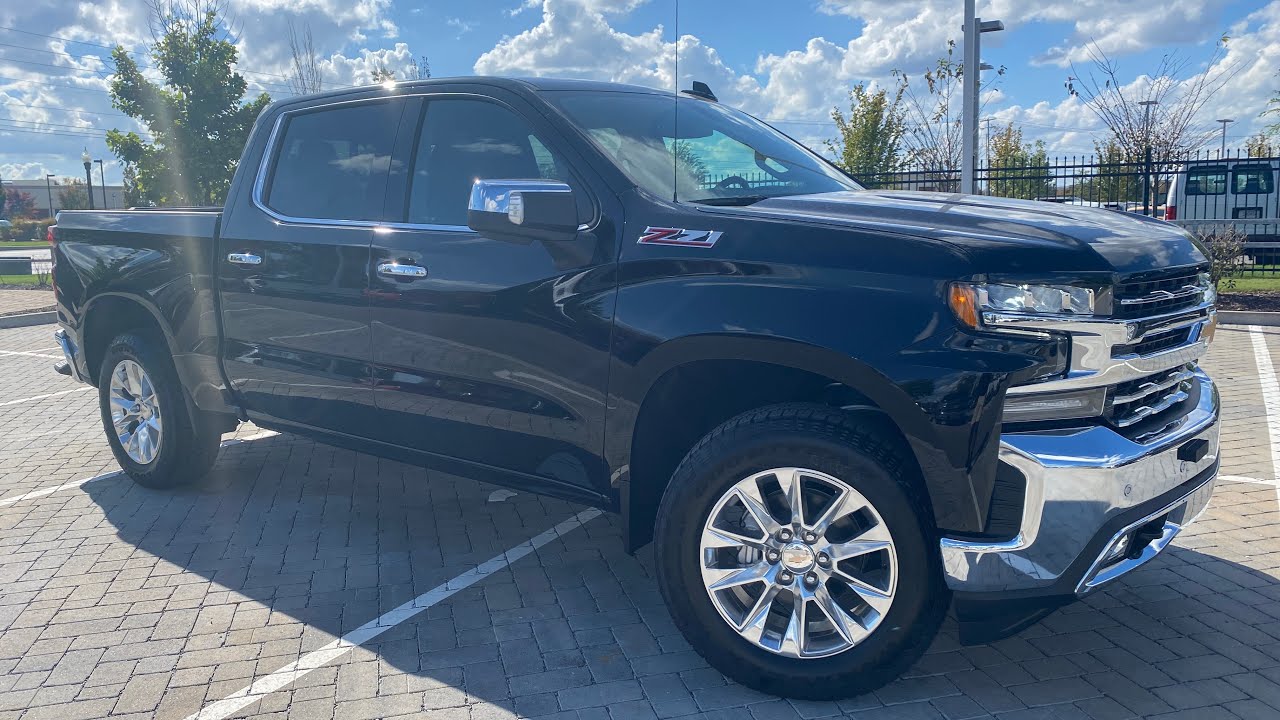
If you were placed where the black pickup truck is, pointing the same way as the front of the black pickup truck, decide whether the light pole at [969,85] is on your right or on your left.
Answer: on your left

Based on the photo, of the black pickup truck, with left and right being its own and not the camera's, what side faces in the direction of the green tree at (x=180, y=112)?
back

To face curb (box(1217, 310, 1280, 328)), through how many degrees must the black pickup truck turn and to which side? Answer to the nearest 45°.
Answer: approximately 90° to its left

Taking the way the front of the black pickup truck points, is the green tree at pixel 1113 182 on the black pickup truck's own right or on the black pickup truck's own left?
on the black pickup truck's own left
